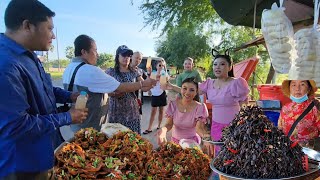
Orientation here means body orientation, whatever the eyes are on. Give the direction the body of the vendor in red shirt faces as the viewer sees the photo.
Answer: toward the camera

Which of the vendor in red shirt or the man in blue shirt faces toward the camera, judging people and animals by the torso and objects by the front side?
the vendor in red shirt

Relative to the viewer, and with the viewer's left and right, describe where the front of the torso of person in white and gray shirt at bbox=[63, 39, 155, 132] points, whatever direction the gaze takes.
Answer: facing to the right of the viewer

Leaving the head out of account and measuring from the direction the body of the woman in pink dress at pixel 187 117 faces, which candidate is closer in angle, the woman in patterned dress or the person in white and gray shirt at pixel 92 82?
the person in white and gray shirt

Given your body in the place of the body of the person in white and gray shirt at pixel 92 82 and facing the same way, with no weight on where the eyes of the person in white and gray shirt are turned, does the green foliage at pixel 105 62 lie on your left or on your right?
on your left

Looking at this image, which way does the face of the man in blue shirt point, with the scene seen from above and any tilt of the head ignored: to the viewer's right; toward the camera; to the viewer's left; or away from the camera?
to the viewer's right

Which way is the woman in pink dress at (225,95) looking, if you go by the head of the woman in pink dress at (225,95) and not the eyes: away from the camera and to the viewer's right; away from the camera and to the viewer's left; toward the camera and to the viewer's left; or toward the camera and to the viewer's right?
toward the camera and to the viewer's left

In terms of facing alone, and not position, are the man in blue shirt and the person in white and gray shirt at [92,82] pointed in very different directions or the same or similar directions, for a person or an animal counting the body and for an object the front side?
same or similar directions

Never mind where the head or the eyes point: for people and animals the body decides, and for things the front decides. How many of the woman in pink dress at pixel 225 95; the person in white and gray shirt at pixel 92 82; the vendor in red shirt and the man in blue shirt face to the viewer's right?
2

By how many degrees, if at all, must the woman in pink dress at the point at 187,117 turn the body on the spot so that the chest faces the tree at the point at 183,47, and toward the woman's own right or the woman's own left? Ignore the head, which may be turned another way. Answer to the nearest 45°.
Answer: approximately 180°

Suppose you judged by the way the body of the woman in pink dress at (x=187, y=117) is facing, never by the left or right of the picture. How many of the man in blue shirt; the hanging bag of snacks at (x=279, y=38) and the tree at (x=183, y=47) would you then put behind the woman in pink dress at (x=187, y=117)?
1

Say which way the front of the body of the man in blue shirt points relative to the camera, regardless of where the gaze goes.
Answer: to the viewer's right

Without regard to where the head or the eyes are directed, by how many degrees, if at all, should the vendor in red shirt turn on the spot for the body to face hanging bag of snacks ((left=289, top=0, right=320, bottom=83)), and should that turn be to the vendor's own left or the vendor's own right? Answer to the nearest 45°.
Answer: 0° — they already face it

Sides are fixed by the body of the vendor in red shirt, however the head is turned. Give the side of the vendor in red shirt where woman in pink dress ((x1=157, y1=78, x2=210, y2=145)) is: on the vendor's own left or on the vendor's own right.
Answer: on the vendor's own right

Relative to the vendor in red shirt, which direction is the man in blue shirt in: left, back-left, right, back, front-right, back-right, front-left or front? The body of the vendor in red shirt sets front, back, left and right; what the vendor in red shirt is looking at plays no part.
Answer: front-right

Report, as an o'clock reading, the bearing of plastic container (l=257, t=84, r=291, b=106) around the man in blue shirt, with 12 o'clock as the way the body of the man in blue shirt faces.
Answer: The plastic container is roughly at 11 o'clock from the man in blue shirt.
